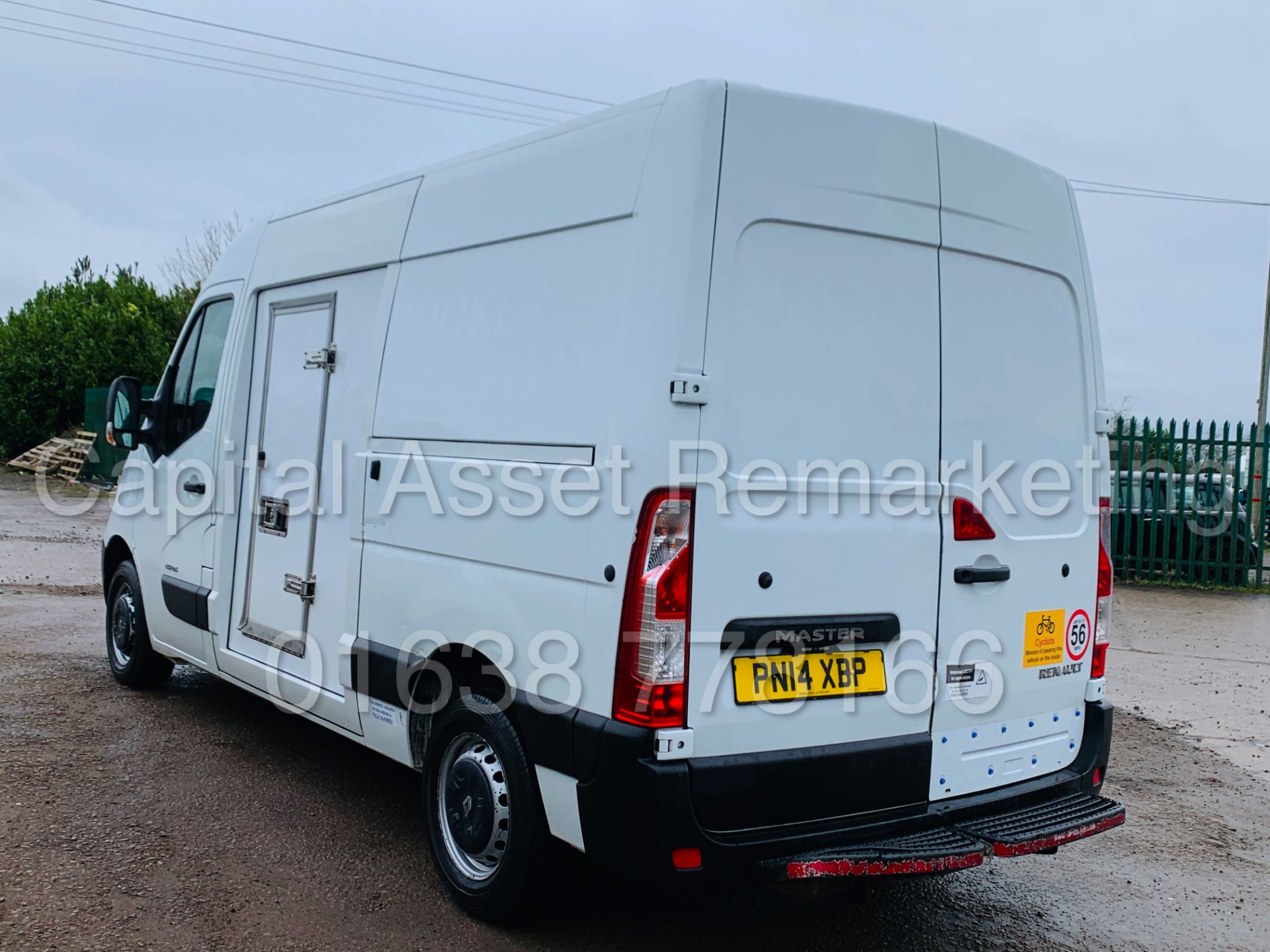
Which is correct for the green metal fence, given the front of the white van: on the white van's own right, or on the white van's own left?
on the white van's own right

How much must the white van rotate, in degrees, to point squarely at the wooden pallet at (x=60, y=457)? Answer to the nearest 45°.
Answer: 0° — it already faces it

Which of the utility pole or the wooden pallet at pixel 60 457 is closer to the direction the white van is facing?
the wooden pallet

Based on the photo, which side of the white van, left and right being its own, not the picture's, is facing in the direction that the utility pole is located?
right

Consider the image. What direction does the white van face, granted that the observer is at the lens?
facing away from the viewer and to the left of the viewer
